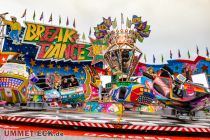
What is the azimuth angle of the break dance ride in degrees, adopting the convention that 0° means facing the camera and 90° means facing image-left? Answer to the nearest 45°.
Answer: approximately 0°
